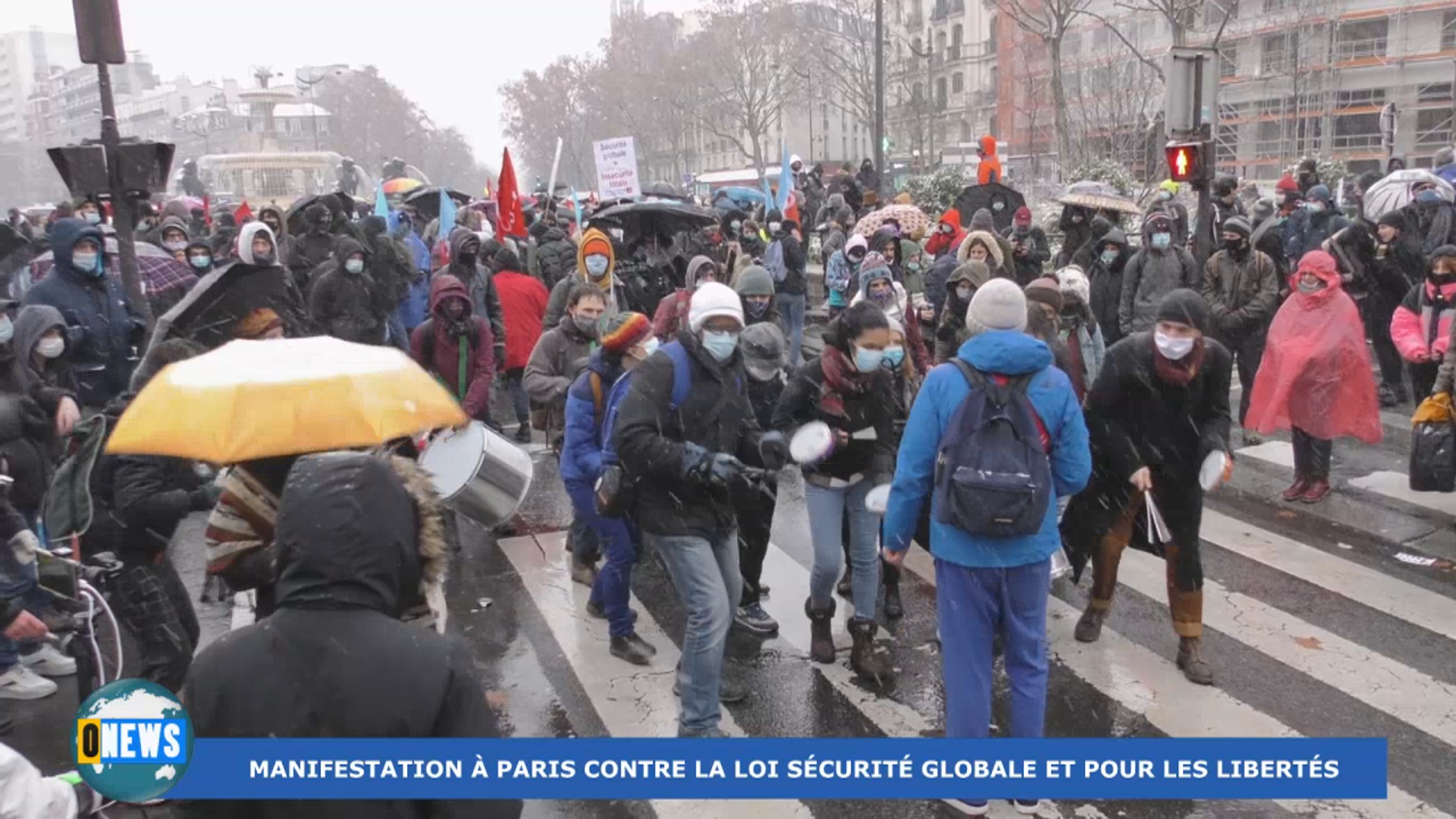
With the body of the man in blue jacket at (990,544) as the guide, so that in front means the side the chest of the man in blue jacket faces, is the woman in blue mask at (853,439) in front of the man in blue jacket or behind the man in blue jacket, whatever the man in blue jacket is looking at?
in front

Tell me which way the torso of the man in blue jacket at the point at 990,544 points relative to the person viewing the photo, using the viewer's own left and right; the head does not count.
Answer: facing away from the viewer

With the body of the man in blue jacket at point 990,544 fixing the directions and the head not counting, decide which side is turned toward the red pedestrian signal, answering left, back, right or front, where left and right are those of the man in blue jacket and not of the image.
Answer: front

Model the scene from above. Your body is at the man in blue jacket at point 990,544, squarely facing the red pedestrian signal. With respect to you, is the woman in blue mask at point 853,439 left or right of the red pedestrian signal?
left

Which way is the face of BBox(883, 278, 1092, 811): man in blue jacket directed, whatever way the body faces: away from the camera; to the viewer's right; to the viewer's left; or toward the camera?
away from the camera
